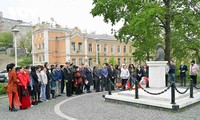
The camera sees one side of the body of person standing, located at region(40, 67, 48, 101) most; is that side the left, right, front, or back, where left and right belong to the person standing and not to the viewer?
right

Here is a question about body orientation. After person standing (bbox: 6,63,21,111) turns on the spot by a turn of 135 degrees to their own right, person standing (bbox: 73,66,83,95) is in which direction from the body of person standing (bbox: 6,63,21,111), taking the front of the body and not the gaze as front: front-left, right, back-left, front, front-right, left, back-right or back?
back

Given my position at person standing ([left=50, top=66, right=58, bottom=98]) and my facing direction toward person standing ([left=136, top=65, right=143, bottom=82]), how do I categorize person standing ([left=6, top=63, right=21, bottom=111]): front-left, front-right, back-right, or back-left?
back-right

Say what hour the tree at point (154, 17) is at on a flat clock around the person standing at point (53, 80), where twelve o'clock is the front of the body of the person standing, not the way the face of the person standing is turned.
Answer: The tree is roughly at 11 o'clock from the person standing.

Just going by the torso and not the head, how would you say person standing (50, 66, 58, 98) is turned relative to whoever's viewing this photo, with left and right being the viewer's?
facing to the right of the viewer

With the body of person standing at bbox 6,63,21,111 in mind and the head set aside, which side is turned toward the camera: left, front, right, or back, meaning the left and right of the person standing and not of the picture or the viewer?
right

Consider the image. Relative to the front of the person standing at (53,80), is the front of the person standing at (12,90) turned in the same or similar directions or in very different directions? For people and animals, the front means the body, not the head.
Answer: same or similar directions

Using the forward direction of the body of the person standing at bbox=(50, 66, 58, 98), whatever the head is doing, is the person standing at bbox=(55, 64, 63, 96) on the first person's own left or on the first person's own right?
on the first person's own left

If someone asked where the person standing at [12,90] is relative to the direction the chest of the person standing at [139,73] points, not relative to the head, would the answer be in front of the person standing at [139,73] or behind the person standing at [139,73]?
in front
